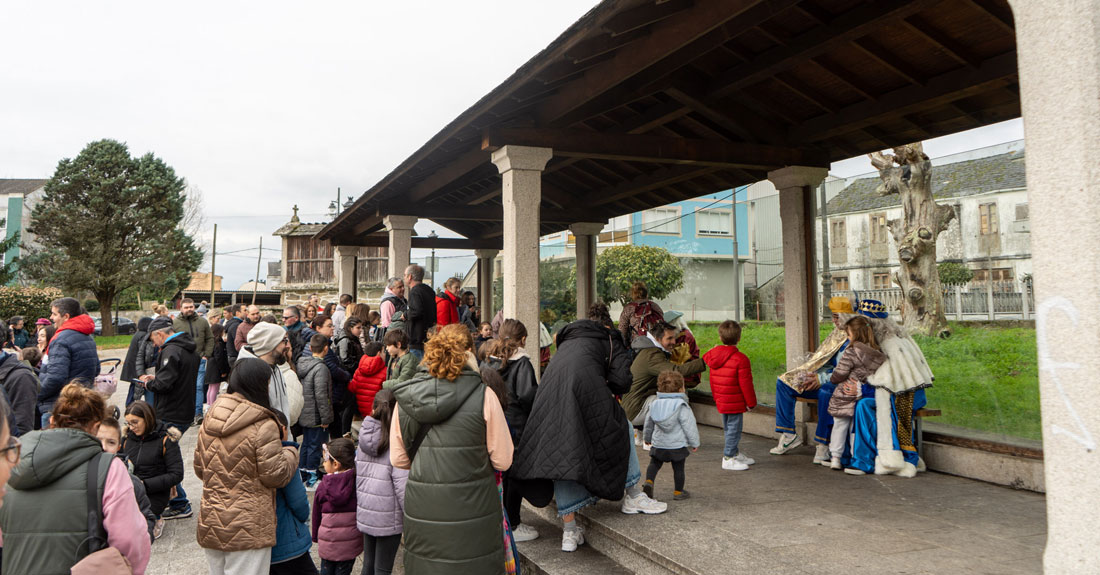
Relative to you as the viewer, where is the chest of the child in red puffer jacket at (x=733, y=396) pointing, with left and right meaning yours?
facing away from the viewer and to the right of the viewer

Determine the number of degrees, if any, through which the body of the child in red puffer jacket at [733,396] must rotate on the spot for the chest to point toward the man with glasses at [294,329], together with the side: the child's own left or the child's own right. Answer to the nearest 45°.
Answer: approximately 135° to the child's own left

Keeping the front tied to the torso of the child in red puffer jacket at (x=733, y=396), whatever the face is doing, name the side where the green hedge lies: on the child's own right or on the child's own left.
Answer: on the child's own left

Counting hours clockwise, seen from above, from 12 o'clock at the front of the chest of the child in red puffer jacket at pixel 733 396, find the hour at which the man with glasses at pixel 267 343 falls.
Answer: The man with glasses is roughly at 6 o'clock from the child in red puffer jacket.

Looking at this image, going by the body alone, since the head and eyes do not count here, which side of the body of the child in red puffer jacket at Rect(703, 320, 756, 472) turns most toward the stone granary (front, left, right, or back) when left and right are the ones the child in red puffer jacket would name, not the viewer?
left

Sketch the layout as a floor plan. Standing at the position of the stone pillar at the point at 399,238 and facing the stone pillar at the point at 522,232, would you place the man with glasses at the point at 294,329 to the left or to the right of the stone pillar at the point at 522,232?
right

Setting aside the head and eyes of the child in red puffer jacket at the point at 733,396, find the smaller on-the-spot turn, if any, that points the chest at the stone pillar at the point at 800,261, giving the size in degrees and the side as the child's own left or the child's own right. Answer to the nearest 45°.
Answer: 0° — they already face it

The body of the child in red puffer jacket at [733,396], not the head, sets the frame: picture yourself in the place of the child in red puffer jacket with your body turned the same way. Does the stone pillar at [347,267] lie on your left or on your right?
on your left
